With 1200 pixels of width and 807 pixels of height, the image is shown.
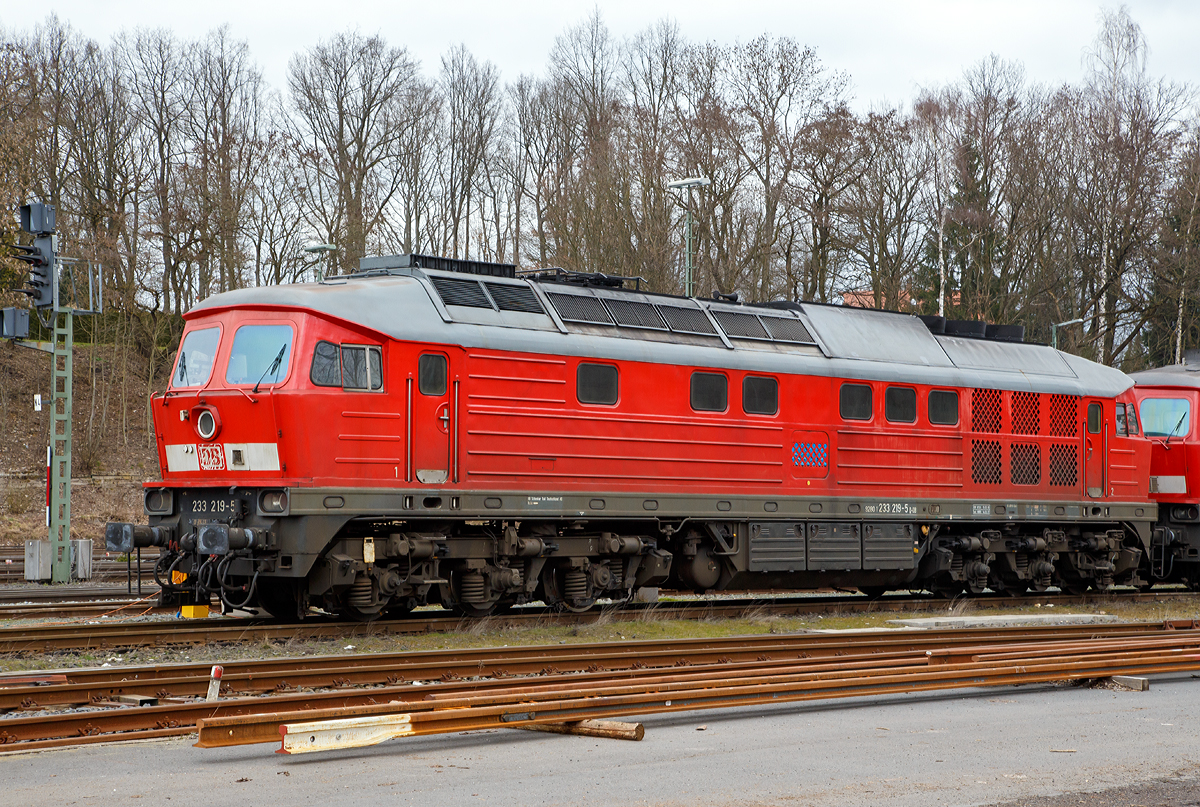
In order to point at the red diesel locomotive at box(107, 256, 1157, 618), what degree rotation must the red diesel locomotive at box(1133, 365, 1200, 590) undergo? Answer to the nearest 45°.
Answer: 0° — it already faces it

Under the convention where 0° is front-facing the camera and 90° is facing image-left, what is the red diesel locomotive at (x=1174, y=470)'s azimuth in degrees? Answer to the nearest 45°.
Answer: approximately 45°

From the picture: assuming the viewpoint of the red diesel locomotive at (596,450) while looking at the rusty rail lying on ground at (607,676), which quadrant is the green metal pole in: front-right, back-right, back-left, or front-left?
back-right
